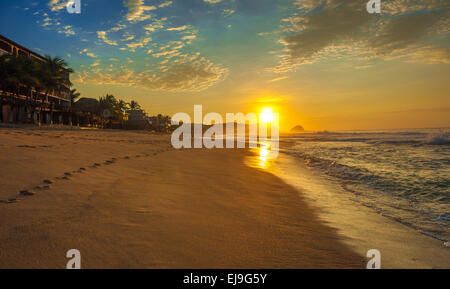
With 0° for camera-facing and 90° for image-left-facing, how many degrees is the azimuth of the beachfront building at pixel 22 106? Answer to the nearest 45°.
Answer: approximately 315°
